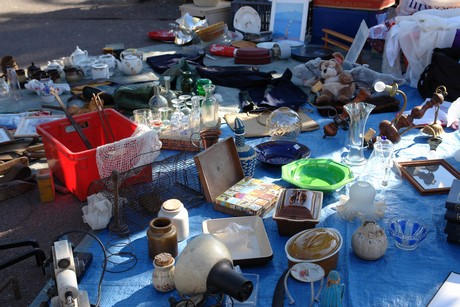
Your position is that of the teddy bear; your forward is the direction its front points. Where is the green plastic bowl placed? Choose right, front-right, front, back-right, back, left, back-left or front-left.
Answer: front-left

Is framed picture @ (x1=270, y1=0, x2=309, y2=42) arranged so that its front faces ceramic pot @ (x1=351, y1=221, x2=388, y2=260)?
yes

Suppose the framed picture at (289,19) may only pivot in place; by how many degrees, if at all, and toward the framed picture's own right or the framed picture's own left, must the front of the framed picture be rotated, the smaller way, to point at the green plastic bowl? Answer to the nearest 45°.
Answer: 0° — it already faces it

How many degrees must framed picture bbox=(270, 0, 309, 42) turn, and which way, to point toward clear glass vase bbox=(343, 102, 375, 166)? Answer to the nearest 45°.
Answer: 0° — it already faces it

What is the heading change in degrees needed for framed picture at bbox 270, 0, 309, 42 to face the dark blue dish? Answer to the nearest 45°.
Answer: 0° — it already faces it

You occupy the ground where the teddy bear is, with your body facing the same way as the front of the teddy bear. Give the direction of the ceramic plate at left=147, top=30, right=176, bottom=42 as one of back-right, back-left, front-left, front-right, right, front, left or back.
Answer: right

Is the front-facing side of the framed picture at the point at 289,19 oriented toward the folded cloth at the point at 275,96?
yes

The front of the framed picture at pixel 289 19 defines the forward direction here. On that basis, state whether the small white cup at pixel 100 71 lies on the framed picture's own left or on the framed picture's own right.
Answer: on the framed picture's own right

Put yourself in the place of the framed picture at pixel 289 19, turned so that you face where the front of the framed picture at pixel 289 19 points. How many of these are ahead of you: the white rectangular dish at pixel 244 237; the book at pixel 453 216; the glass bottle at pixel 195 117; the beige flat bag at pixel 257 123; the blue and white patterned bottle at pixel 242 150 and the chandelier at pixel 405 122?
6

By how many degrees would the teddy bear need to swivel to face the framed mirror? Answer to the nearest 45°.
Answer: approximately 90° to its left

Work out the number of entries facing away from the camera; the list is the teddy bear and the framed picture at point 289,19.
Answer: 0

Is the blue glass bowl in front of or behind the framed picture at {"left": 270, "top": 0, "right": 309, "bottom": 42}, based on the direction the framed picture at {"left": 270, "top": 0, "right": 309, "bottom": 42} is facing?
in front

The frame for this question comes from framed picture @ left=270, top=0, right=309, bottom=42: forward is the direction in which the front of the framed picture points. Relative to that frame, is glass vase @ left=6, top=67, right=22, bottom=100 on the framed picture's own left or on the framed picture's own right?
on the framed picture's own right

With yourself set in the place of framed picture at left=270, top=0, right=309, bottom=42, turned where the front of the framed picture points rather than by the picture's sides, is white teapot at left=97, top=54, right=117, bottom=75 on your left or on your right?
on your right

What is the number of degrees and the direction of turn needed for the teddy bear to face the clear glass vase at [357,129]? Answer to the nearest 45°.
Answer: approximately 45° to its left

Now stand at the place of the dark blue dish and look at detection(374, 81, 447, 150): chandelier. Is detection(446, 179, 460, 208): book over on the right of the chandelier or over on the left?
right
